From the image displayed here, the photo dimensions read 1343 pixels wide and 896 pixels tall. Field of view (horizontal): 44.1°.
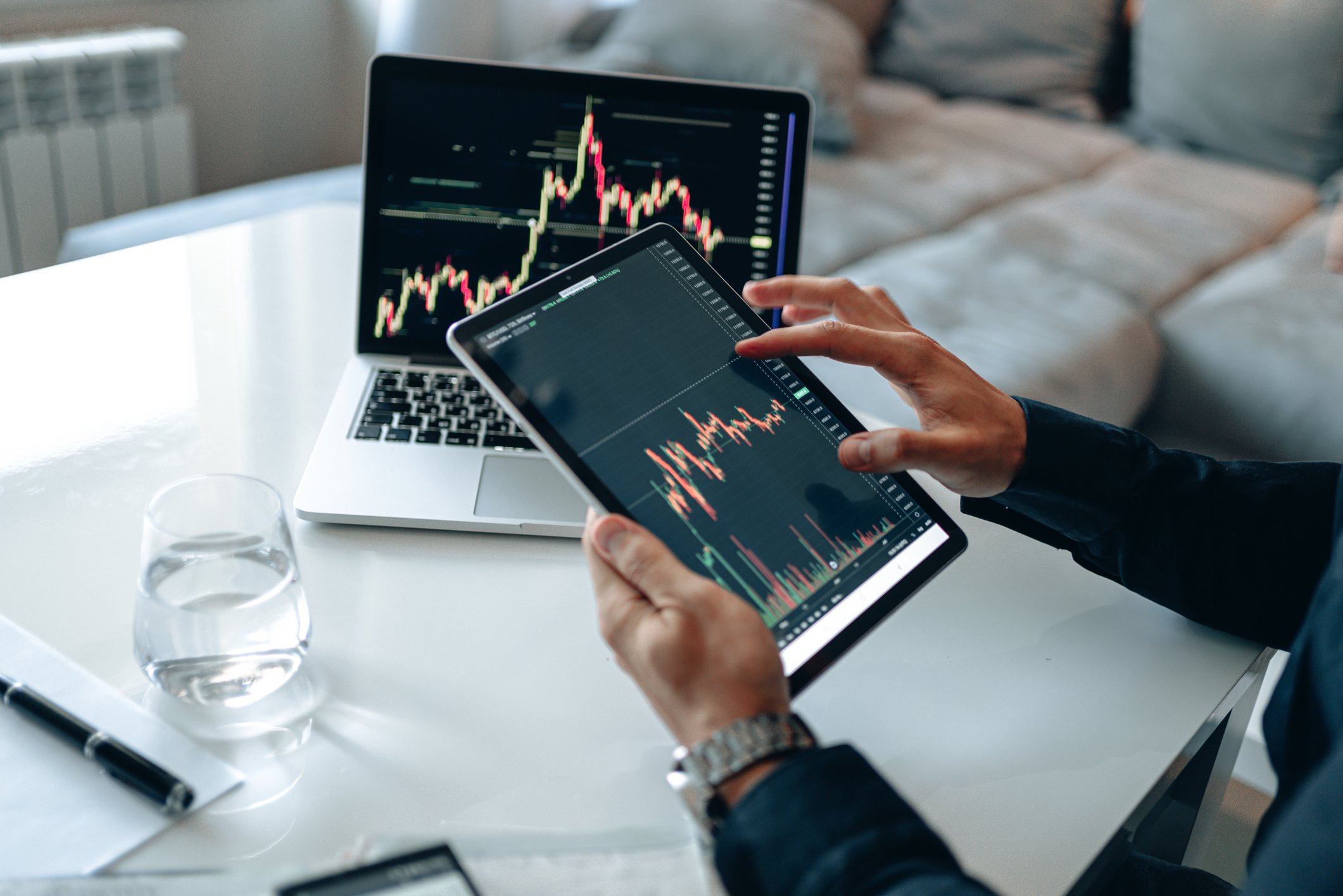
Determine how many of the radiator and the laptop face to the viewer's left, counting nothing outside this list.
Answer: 0

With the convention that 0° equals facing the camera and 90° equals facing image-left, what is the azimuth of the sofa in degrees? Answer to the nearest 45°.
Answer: approximately 45°

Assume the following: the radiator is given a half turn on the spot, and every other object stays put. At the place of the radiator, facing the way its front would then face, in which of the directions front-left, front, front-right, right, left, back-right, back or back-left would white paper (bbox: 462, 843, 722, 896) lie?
back-left

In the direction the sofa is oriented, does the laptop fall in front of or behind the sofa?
in front

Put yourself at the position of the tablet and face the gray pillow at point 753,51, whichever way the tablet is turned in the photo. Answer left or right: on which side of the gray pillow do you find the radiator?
left

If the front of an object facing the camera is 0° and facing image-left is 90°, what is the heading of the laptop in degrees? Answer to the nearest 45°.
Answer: approximately 0°

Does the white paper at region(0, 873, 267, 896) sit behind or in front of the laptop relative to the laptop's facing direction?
in front

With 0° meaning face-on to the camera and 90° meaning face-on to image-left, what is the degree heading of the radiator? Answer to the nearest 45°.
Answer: approximately 315°

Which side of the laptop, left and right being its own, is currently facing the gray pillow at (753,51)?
back

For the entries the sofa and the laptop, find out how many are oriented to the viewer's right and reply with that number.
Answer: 0
